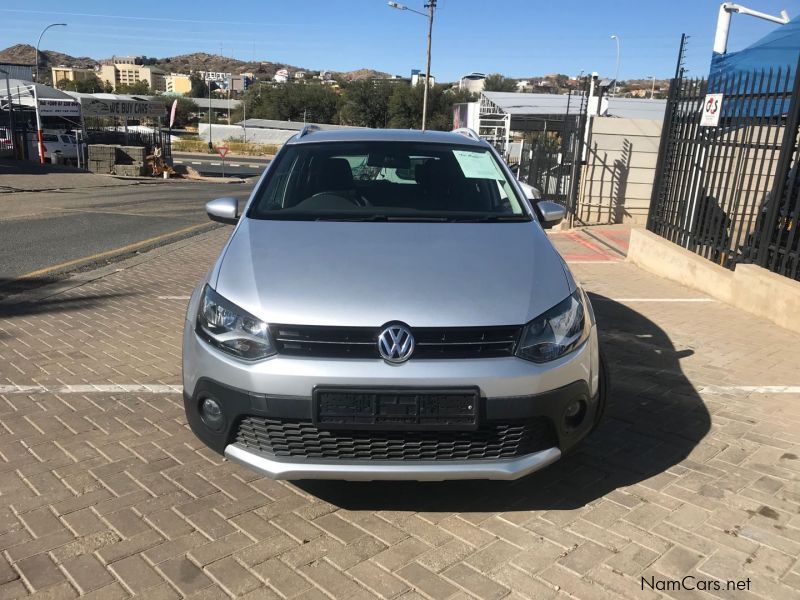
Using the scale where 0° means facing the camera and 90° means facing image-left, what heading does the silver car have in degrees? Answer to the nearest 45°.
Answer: approximately 0°

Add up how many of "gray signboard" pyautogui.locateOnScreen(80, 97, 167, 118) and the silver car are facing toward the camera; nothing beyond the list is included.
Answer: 2

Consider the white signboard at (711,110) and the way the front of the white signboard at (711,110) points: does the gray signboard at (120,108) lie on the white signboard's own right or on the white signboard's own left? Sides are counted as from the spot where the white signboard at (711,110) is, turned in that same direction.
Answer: on the white signboard's own right

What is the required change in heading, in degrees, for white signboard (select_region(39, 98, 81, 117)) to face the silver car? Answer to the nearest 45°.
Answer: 0° — it already faces it

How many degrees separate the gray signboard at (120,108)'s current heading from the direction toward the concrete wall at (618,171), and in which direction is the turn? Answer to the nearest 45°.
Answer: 0° — it already faces it

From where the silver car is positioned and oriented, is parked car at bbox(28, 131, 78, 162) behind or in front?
behind

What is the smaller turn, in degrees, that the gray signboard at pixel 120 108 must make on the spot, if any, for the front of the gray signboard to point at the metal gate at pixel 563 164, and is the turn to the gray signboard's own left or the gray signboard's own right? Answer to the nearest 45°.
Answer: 0° — it already faces it

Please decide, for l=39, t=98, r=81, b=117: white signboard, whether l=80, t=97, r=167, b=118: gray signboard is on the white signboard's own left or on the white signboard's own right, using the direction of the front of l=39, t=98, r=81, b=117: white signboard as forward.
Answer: on the white signboard's own left
